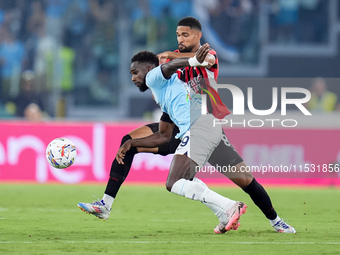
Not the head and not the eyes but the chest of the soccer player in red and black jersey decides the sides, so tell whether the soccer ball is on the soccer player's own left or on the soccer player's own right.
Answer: on the soccer player's own right

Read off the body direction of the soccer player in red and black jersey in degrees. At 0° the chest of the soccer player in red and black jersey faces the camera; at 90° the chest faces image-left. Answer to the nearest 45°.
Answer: approximately 45°

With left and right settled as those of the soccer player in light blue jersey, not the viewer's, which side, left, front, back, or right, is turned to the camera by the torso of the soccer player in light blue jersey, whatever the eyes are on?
left
